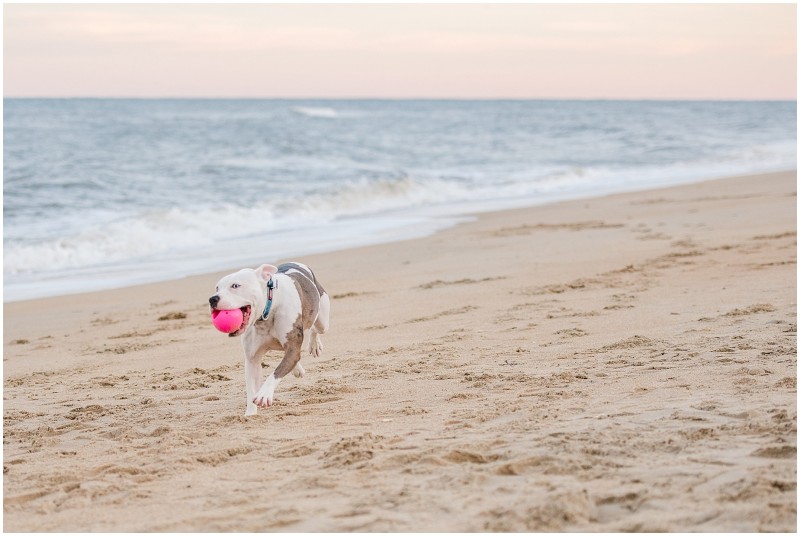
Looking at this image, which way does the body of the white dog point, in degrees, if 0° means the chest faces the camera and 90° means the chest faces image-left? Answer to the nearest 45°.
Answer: approximately 45°
